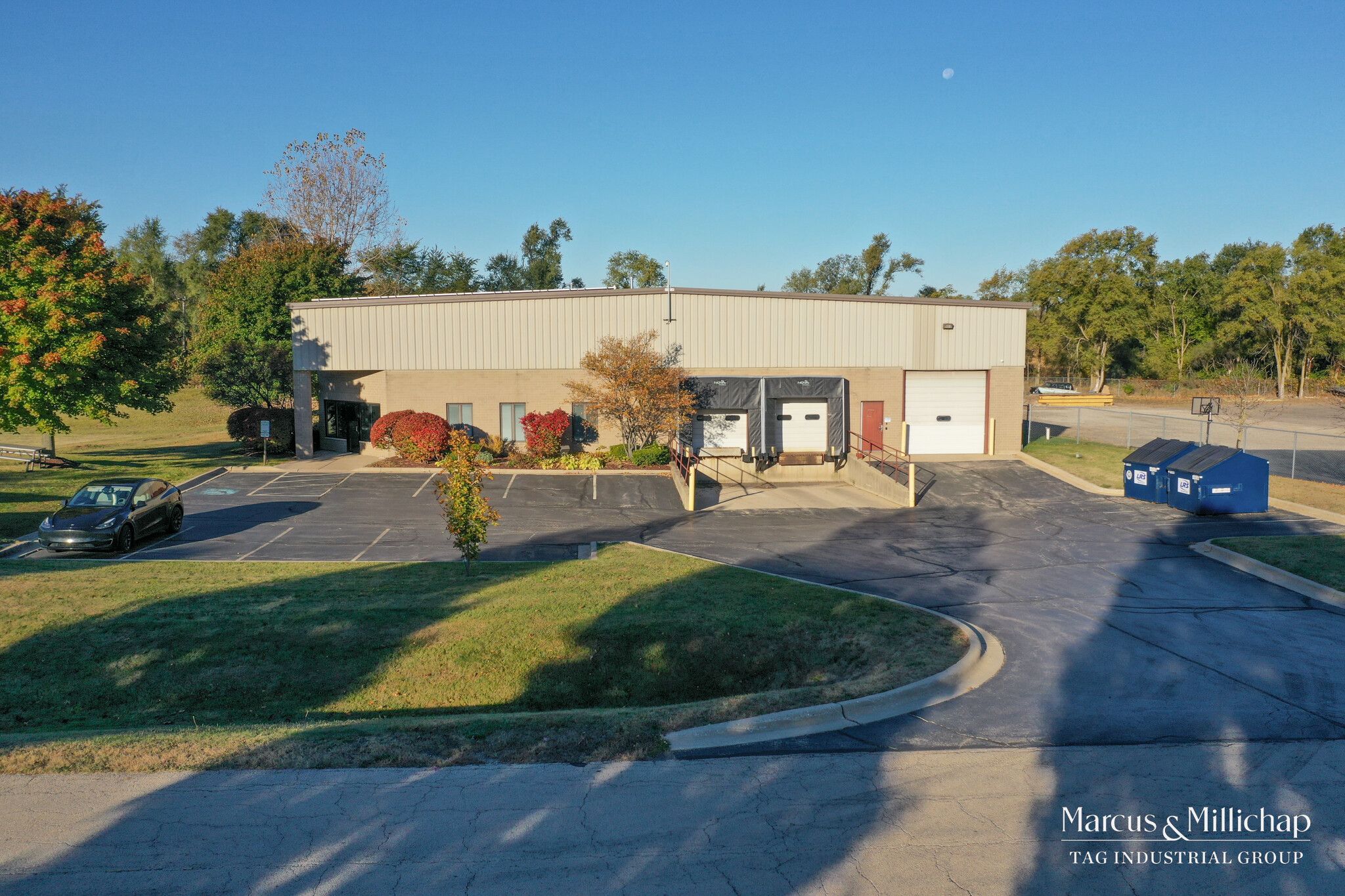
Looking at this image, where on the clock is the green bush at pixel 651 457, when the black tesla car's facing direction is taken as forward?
The green bush is roughly at 7 o'clock from the black tesla car.

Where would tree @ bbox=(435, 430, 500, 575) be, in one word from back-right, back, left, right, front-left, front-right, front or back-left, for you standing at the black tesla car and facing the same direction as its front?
left

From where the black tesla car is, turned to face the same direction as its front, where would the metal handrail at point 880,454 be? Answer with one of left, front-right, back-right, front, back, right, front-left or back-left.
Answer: back-left

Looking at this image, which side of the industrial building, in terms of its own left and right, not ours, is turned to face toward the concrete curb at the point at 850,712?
front

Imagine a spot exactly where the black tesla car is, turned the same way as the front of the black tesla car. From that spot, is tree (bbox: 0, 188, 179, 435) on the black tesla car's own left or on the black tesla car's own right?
on the black tesla car's own right

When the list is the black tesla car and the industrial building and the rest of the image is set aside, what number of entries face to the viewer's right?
0

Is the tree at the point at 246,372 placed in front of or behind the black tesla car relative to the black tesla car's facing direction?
behind

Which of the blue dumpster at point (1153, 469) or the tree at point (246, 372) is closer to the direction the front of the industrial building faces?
the blue dumpster

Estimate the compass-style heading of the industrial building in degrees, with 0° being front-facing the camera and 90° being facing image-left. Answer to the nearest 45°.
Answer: approximately 0°

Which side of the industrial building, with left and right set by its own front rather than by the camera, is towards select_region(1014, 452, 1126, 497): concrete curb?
left

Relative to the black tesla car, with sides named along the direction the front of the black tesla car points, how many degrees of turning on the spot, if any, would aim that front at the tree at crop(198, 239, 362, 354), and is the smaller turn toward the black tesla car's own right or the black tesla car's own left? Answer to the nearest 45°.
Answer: approximately 135° to the black tesla car's own right

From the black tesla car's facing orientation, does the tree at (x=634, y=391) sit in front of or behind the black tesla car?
behind
